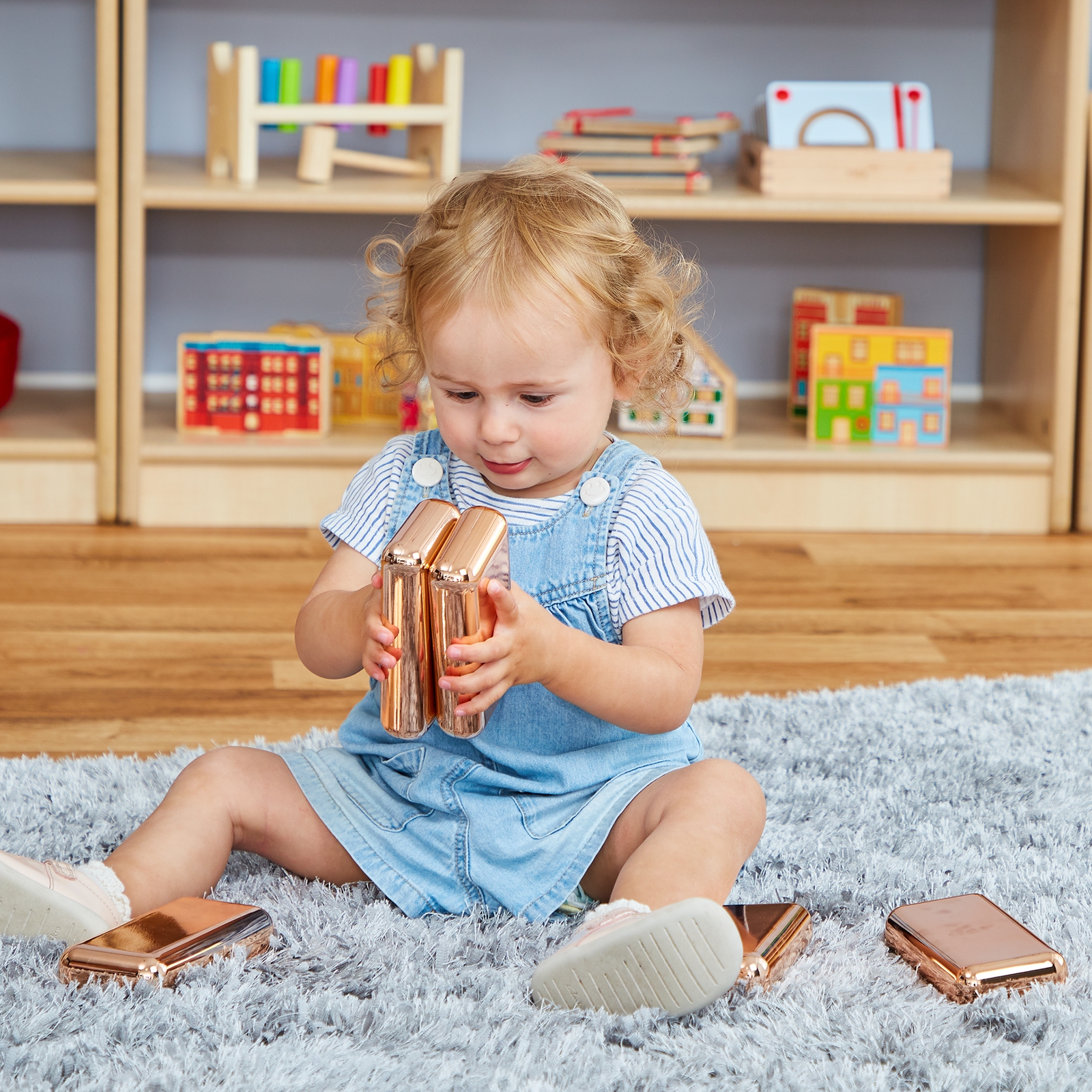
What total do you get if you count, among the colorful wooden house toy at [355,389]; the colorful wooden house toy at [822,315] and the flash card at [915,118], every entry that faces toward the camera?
3

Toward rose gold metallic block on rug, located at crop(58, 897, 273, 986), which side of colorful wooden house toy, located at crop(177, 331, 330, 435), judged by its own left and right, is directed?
front

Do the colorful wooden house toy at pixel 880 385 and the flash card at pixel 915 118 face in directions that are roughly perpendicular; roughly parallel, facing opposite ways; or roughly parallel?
roughly parallel

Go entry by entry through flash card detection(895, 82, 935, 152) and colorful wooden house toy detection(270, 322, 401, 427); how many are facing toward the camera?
2

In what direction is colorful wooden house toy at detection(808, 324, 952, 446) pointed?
toward the camera

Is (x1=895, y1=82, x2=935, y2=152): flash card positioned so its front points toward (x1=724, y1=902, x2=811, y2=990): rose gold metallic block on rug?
yes

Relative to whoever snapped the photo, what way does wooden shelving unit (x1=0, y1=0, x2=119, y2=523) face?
facing the viewer

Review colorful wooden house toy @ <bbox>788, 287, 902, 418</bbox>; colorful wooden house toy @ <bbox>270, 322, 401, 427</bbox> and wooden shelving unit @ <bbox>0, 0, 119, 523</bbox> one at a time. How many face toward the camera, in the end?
3

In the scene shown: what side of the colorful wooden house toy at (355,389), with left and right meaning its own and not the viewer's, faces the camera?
front

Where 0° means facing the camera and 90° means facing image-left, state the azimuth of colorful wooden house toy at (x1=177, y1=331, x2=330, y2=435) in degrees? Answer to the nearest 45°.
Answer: approximately 0°
